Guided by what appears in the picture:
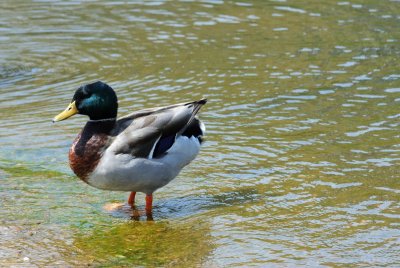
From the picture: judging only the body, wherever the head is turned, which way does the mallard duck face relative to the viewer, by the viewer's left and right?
facing to the left of the viewer
